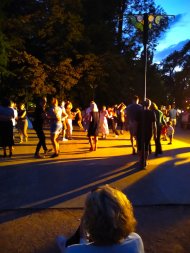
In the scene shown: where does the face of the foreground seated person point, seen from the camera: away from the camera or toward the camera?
away from the camera

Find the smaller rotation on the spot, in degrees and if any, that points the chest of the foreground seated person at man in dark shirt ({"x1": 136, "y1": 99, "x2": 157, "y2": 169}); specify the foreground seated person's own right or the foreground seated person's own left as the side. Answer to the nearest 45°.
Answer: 0° — they already face them

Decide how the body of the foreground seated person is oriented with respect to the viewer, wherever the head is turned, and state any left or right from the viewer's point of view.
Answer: facing away from the viewer
